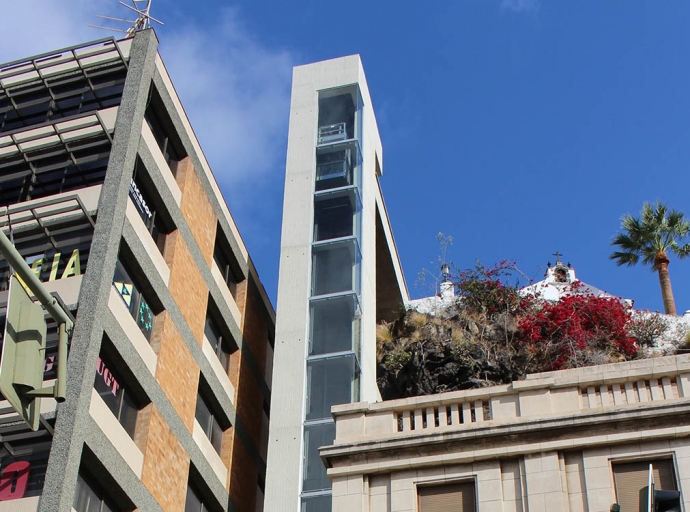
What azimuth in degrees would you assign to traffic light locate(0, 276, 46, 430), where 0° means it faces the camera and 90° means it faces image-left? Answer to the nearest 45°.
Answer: approximately 135°
